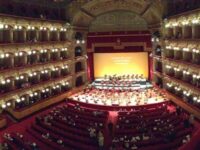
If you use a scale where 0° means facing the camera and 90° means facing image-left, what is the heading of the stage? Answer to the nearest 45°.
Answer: approximately 0°
